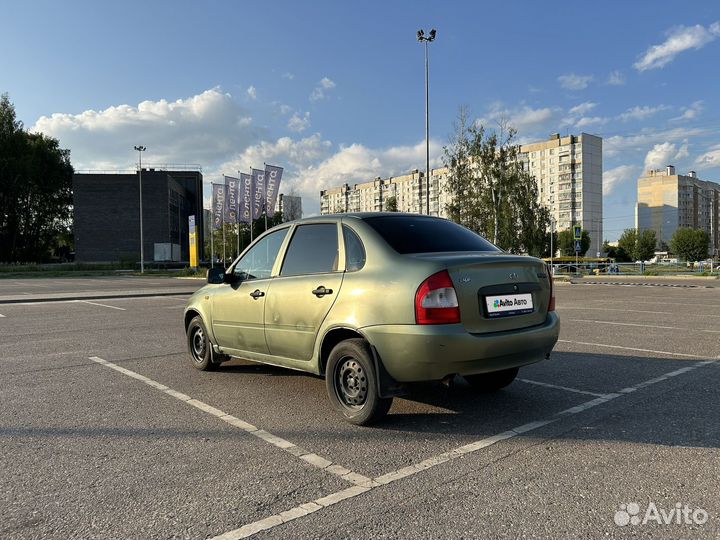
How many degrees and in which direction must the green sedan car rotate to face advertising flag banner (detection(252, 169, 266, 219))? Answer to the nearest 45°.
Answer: approximately 45° to its right

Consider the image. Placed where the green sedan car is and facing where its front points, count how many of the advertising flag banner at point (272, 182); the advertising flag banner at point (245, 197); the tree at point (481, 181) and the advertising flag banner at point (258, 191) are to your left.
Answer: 0

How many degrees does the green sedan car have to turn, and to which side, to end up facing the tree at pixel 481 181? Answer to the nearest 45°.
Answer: approximately 45° to its right

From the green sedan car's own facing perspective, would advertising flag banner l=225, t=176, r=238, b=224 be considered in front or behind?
in front

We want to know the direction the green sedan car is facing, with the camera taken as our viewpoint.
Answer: facing away from the viewer and to the left of the viewer

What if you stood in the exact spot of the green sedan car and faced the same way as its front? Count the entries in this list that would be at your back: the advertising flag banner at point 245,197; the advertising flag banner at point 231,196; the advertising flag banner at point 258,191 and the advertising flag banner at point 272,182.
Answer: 0

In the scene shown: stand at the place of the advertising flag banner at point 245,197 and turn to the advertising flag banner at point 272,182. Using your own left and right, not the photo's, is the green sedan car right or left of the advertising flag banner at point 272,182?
right

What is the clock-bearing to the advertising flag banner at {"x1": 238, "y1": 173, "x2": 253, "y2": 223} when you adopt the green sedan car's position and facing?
The advertising flag banner is roughly at 1 o'clock from the green sedan car.

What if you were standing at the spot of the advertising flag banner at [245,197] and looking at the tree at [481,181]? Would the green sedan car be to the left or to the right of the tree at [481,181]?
right

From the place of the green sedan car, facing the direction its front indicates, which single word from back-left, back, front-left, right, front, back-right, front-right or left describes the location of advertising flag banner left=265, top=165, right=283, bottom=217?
front-right

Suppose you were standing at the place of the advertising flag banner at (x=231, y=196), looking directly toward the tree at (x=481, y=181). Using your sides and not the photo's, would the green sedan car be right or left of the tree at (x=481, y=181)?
right
